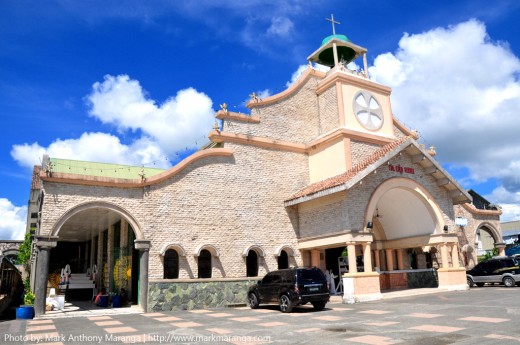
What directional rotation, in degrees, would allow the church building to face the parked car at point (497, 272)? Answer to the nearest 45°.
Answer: approximately 45° to its left

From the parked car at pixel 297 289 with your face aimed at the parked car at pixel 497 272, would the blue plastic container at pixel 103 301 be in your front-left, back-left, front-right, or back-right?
back-left

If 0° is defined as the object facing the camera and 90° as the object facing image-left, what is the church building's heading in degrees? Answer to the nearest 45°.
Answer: approximately 315°

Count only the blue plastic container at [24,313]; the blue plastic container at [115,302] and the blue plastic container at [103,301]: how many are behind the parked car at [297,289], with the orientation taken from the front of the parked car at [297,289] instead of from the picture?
0

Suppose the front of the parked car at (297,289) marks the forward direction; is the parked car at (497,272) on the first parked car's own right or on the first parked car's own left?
on the first parked car's own right

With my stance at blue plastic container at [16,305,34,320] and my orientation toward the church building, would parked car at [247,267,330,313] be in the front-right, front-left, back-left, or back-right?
front-right
